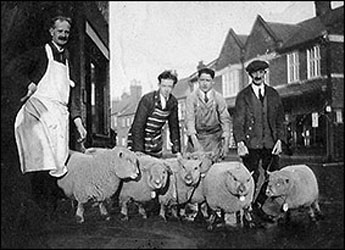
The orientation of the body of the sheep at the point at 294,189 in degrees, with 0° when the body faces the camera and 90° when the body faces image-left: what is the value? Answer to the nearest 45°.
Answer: approximately 45°

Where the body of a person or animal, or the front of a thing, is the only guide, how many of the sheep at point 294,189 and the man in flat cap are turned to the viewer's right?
0

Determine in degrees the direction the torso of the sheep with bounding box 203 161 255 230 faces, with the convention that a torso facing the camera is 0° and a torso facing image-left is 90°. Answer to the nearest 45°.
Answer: approximately 315°

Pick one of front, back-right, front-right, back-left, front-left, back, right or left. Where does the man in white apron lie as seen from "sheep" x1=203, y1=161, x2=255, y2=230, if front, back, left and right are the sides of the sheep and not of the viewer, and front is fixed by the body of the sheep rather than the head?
back-right

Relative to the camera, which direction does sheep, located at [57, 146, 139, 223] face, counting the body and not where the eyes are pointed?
to the viewer's right

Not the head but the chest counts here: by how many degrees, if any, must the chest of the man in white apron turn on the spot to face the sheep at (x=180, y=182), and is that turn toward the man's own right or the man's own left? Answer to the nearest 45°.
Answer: approximately 45° to the man's own left

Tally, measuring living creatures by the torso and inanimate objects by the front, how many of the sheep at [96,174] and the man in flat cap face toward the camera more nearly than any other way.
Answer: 1
